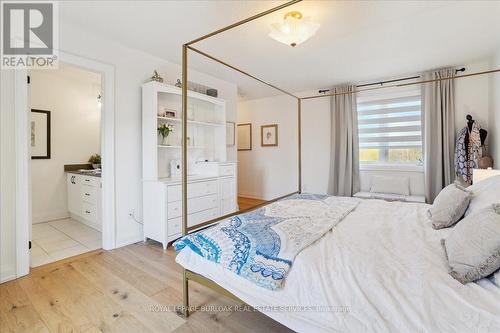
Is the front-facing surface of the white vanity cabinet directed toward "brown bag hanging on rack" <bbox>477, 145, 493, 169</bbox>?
no

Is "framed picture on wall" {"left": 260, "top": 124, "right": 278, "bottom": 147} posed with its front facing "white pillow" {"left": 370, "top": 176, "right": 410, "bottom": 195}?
no

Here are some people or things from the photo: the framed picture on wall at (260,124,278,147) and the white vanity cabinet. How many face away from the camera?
0

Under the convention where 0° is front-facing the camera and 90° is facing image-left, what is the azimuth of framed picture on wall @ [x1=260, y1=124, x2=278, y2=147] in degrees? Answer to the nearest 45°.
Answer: approximately 45°

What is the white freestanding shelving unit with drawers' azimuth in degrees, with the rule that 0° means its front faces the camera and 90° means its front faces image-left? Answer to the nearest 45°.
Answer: approximately 315°

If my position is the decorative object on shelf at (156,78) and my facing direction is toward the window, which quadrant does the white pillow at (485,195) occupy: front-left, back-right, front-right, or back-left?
front-right

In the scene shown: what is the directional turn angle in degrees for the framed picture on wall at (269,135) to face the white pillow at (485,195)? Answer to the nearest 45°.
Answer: approximately 45° to its left

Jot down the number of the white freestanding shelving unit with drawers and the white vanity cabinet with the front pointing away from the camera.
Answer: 0

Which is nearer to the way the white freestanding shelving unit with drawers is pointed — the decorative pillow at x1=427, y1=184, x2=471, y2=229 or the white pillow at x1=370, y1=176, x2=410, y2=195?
the decorative pillow
